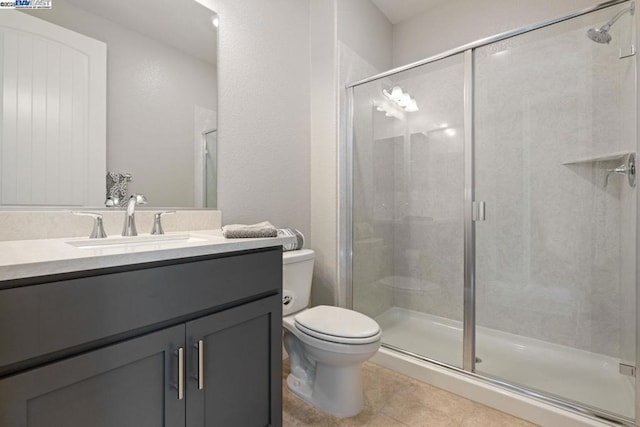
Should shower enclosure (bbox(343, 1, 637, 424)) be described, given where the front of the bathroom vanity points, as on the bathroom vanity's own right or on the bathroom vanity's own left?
on the bathroom vanity's own left

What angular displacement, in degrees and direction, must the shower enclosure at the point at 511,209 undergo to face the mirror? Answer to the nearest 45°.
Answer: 0° — it already faces it

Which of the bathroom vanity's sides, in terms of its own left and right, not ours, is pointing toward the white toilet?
left

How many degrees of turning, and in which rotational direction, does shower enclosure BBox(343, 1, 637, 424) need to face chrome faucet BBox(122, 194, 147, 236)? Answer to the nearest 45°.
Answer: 0° — it already faces it

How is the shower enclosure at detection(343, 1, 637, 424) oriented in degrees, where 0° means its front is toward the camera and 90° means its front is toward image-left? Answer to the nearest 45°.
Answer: approximately 45°

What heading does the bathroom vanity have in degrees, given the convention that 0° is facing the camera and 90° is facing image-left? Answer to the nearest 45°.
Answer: approximately 315°

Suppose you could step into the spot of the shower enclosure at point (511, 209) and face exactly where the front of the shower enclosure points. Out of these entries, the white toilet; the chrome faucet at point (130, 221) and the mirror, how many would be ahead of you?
3
